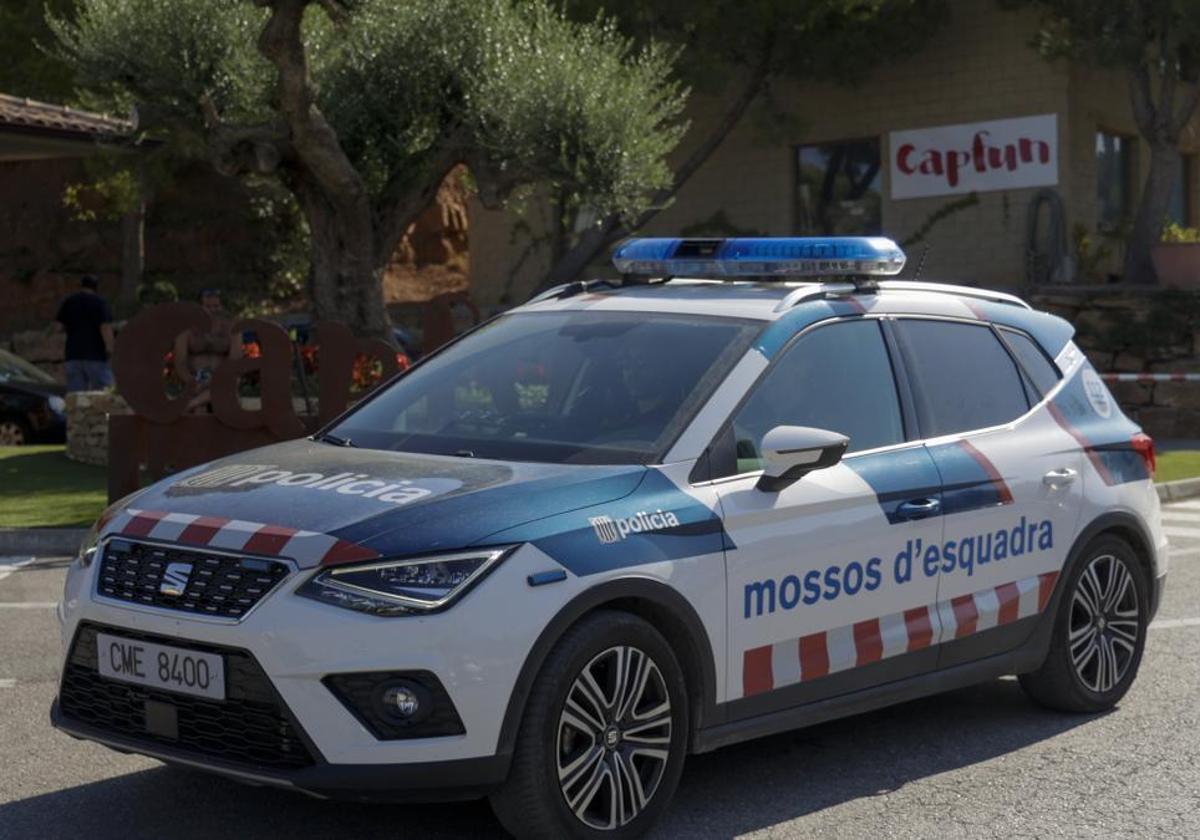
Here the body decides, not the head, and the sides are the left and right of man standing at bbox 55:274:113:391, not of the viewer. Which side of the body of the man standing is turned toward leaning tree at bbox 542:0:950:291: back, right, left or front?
right

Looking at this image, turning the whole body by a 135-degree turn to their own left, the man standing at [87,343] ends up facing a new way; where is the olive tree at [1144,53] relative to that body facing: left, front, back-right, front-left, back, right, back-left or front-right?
back-left

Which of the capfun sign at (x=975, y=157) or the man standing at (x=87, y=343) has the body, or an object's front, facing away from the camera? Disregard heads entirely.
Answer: the man standing

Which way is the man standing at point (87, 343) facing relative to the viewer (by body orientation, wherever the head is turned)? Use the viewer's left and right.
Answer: facing away from the viewer

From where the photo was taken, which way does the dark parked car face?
to the viewer's right

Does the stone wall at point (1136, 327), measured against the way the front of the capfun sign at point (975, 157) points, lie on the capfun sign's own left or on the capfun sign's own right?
on the capfun sign's own left

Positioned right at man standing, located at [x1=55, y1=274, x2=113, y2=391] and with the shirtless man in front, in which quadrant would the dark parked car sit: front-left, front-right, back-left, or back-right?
back-right

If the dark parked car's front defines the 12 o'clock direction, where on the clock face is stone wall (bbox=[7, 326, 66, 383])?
The stone wall is roughly at 9 o'clock from the dark parked car.

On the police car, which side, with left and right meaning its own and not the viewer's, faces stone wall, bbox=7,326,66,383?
right

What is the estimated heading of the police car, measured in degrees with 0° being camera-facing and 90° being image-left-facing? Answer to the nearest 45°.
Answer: approximately 45°
